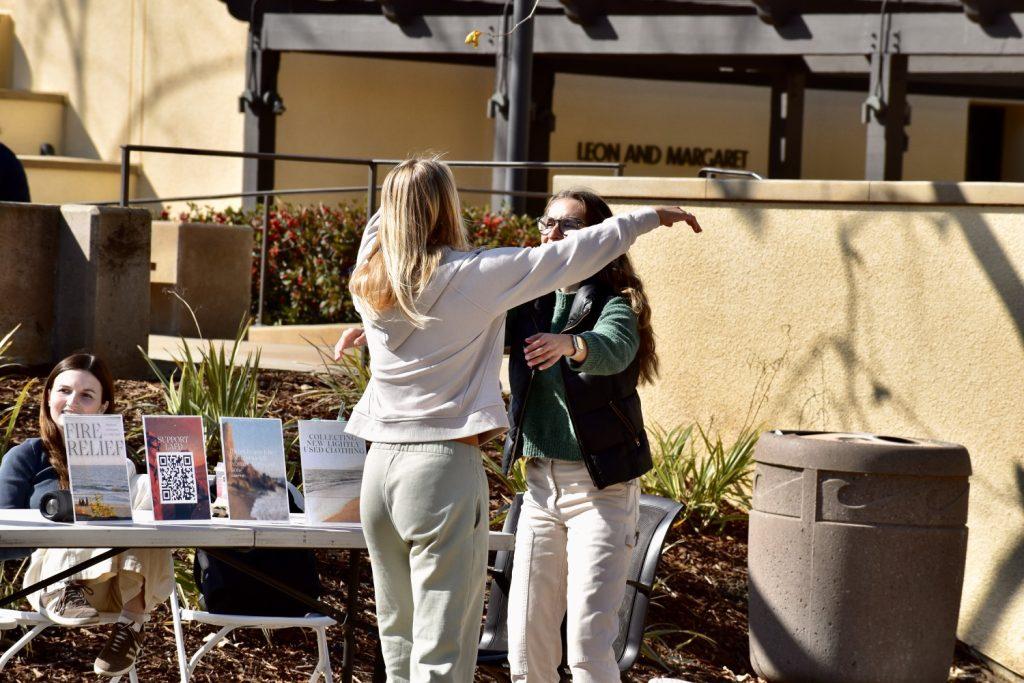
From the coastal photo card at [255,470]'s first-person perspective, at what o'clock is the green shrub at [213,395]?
The green shrub is roughly at 6 o'clock from the coastal photo card.

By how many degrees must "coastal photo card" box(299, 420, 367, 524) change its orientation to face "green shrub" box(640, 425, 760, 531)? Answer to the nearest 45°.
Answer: approximately 135° to its left

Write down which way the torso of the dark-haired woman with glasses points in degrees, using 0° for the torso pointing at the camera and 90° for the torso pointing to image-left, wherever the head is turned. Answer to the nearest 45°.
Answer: approximately 45°

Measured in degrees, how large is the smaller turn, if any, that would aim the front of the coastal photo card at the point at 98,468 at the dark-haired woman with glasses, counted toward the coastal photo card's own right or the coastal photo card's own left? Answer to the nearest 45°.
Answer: approximately 90° to the coastal photo card's own left

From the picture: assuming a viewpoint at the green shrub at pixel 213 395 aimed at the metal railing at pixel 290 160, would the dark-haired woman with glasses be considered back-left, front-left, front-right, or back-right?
back-right

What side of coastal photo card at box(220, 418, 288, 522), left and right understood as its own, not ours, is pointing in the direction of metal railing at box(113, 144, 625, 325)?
back

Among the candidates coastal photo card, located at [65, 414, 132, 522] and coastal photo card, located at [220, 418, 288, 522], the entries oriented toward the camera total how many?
2

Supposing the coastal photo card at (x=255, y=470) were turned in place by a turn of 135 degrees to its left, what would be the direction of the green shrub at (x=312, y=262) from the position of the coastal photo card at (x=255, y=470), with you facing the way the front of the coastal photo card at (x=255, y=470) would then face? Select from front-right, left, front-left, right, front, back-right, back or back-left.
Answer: front-left

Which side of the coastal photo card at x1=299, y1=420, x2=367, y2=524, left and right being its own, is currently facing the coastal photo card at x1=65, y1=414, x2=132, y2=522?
right
